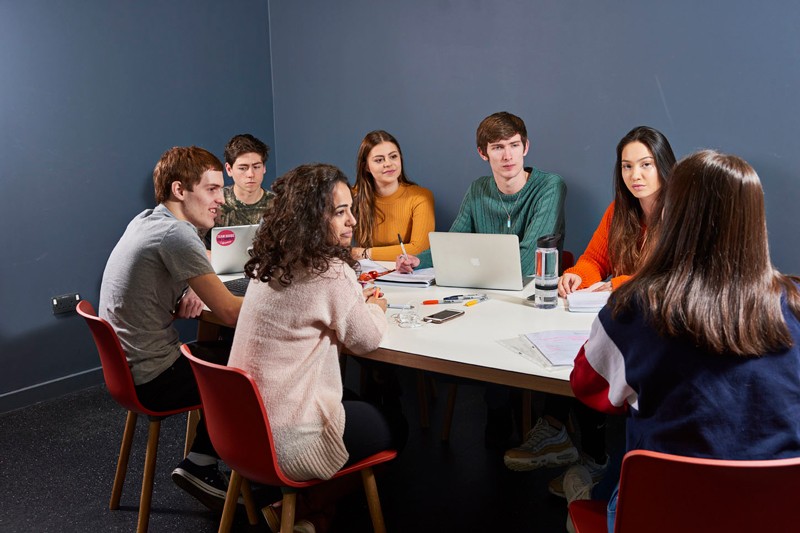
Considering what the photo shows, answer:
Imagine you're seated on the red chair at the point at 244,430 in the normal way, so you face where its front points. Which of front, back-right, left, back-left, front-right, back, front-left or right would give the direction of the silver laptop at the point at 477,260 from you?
front

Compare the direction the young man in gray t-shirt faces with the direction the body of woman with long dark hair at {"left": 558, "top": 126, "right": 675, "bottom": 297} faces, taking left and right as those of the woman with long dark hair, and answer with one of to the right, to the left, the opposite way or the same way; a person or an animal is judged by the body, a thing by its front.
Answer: the opposite way

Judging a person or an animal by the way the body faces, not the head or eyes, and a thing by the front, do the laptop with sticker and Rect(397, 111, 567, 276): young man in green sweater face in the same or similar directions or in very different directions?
very different directions

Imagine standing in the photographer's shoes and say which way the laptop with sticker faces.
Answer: facing away from the viewer

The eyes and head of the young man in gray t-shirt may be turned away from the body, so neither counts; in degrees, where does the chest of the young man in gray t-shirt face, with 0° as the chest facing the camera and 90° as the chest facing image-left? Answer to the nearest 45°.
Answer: approximately 270°

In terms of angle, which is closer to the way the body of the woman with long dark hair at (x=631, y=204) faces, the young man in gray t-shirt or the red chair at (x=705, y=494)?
the young man in gray t-shirt

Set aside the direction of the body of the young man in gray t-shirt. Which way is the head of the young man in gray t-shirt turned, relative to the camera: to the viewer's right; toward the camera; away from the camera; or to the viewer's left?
to the viewer's right

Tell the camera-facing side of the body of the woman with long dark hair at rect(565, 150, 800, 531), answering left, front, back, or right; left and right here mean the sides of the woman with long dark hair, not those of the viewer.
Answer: back

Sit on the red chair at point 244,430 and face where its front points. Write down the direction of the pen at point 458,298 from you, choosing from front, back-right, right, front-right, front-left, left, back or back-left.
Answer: front

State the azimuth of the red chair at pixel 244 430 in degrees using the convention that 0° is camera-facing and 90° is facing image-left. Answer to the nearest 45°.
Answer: approximately 225°

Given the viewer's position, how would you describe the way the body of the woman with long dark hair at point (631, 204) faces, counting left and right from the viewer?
facing the viewer and to the left of the viewer

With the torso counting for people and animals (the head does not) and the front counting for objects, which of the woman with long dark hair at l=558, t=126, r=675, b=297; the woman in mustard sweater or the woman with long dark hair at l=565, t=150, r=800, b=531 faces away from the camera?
the woman with long dark hair at l=565, t=150, r=800, b=531

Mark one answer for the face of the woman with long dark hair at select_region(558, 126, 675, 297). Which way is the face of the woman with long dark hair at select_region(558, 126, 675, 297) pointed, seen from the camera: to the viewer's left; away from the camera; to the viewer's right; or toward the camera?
toward the camera

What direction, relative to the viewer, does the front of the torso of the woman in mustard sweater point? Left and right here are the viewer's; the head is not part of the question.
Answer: facing the viewer

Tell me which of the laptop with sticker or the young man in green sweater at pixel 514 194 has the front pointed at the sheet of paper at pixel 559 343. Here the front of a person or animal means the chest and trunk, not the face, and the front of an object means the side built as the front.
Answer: the young man in green sweater
